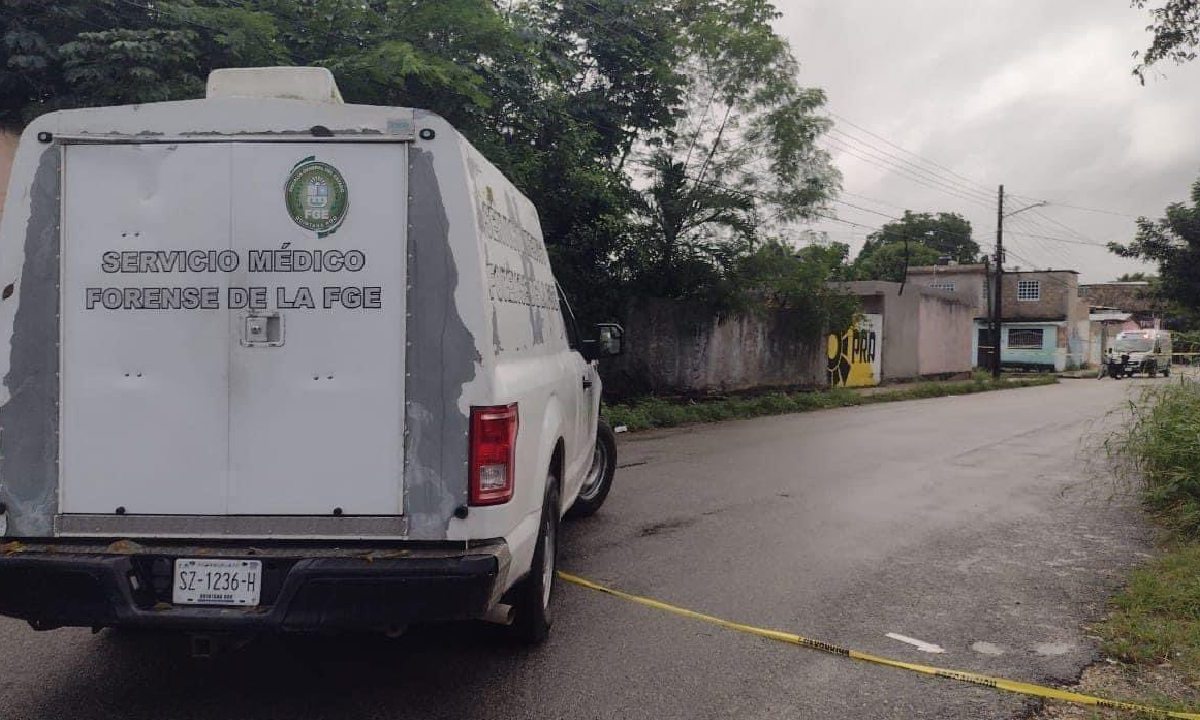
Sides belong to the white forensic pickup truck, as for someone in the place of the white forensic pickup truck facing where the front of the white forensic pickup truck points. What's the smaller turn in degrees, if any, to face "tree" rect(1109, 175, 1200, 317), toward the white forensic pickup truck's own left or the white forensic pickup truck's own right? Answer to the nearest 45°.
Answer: approximately 45° to the white forensic pickup truck's own right

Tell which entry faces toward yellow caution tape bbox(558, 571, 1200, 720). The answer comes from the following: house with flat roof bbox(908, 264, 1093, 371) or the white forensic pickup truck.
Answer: the house with flat roof

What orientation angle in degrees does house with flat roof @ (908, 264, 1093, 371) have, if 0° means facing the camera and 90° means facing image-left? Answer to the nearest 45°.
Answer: approximately 0°

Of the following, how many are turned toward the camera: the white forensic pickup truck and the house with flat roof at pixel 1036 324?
1

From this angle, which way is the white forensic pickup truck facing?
away from the camera
